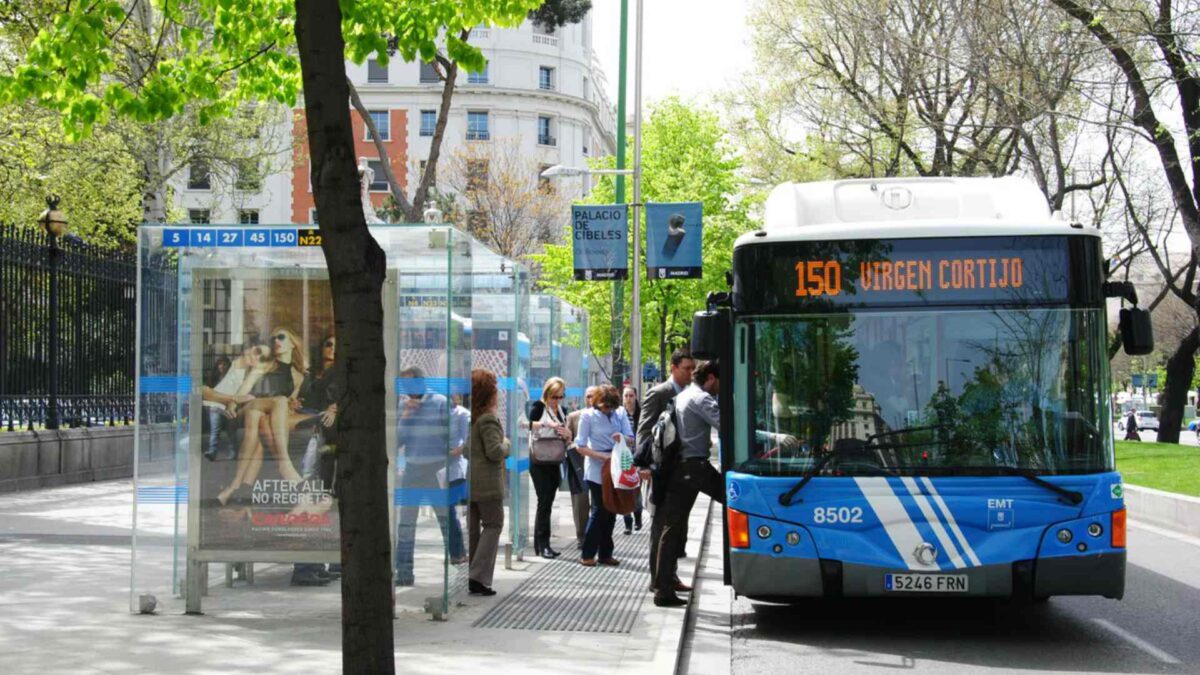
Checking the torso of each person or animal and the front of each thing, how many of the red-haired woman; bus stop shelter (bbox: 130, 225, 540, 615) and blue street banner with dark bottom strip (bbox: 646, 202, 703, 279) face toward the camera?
1

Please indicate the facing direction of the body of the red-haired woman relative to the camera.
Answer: to the viewer's right

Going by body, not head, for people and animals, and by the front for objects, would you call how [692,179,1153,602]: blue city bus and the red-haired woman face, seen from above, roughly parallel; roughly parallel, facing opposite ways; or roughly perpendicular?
roughly perpendicular

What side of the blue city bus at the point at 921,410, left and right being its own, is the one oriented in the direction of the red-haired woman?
right

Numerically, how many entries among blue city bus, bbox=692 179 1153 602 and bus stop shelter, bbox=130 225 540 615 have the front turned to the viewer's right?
1

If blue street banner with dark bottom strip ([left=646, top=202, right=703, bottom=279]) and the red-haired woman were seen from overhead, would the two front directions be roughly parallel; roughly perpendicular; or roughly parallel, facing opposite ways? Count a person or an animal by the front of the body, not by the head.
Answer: roughly perpendicular

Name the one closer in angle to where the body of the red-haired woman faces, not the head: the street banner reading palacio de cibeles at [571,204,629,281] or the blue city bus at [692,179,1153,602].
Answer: the blue city bus

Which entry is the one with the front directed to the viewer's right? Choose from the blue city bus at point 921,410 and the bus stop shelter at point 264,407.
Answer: the bus stop shelter

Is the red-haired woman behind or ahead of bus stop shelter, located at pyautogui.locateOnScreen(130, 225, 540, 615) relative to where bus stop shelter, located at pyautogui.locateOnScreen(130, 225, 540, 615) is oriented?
ahead

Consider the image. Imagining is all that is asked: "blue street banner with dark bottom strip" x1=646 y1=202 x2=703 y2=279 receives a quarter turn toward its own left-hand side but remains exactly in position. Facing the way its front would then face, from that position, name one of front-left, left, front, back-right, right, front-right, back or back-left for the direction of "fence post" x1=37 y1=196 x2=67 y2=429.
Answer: back

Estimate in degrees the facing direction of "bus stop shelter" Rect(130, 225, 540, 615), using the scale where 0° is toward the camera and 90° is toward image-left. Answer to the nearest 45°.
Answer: approximately 270°
